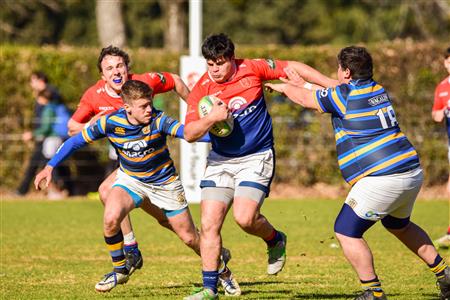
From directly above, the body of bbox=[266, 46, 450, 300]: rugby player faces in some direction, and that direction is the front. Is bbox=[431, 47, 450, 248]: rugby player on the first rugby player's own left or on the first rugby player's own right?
on the first rugby player's own right

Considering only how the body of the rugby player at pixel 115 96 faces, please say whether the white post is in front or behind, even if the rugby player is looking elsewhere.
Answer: behind

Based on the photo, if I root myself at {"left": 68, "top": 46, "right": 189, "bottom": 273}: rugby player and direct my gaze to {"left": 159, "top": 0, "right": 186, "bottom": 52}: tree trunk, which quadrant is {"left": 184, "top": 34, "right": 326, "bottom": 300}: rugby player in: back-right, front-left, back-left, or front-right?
back-right

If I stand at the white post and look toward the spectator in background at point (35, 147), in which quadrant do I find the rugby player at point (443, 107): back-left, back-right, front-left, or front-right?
back-left

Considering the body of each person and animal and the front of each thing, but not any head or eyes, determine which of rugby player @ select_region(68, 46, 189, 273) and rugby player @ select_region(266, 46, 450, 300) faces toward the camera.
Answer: rugby player @ select_region(68, 46, 189, 273)

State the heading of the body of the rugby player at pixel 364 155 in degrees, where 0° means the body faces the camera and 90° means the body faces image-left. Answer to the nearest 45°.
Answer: approximately 135°

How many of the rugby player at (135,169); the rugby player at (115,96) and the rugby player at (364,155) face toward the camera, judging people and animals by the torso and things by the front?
2

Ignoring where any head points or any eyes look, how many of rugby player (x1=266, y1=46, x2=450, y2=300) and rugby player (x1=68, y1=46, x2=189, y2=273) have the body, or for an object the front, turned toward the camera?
1

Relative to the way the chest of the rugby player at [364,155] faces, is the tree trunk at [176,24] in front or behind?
in front

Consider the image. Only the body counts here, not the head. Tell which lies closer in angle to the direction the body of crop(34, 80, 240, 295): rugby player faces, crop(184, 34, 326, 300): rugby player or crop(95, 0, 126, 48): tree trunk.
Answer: the rugby player

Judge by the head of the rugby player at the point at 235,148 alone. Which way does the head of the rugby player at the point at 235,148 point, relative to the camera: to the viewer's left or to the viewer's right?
to the viewer's left

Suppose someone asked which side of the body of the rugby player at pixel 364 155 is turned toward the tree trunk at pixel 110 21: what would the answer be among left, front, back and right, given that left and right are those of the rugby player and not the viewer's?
front

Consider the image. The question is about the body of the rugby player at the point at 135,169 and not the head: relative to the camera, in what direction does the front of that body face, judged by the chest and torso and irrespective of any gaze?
toward the camera

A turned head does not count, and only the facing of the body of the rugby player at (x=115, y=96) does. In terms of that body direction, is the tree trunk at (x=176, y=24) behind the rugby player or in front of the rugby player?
behind
